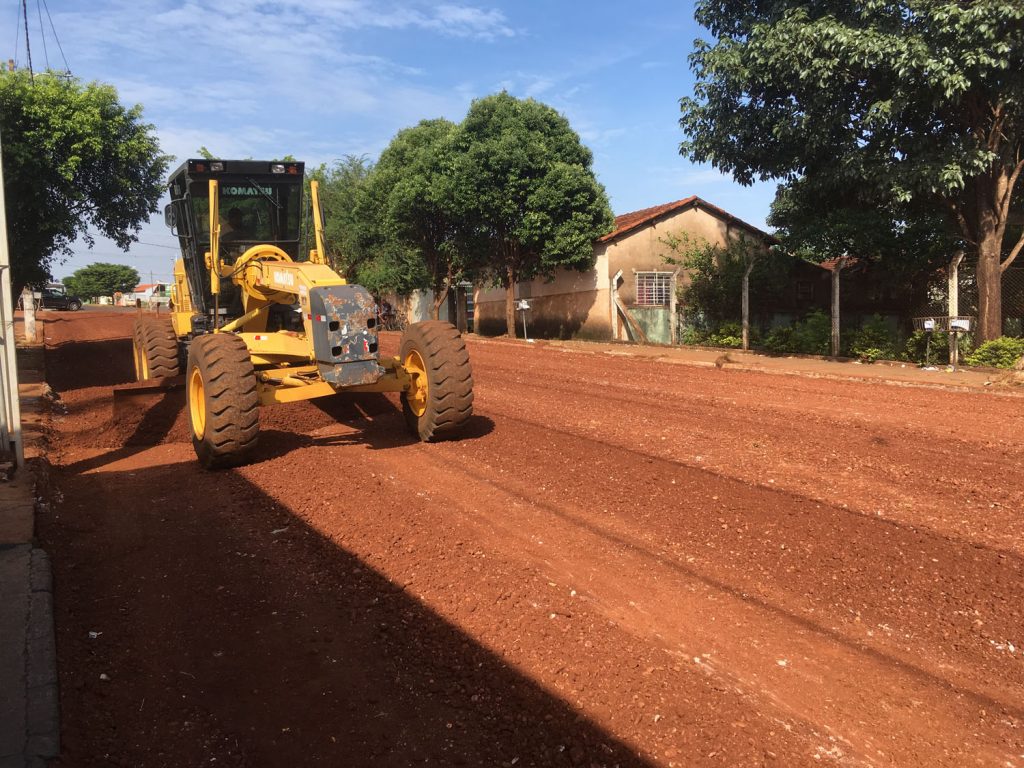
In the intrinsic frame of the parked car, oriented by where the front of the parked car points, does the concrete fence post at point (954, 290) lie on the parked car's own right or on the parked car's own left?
on the parked car's own right

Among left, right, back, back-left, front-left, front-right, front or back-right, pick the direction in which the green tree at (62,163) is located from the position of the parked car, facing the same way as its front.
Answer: right

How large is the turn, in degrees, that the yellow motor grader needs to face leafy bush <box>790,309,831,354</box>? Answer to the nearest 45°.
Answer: approximately 90° to its left

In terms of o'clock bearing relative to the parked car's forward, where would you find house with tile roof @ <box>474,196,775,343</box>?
The house with tile roof is roughly at 2 o'clock from the parked car.

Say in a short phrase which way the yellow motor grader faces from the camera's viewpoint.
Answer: facing the viewer and to the right of the viewer

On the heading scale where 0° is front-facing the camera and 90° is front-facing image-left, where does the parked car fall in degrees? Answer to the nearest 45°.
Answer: approximately 270°

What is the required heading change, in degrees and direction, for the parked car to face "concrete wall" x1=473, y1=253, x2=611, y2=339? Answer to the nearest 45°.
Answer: approximately 45° to its right

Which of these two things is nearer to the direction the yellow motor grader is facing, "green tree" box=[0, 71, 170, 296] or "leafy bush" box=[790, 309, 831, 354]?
the leafy bush

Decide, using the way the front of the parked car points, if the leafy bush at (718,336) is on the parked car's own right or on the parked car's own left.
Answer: on the parked car's own right

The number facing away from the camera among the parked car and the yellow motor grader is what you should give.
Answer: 0

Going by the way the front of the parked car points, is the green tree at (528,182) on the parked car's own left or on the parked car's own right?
on the parked car's own right
